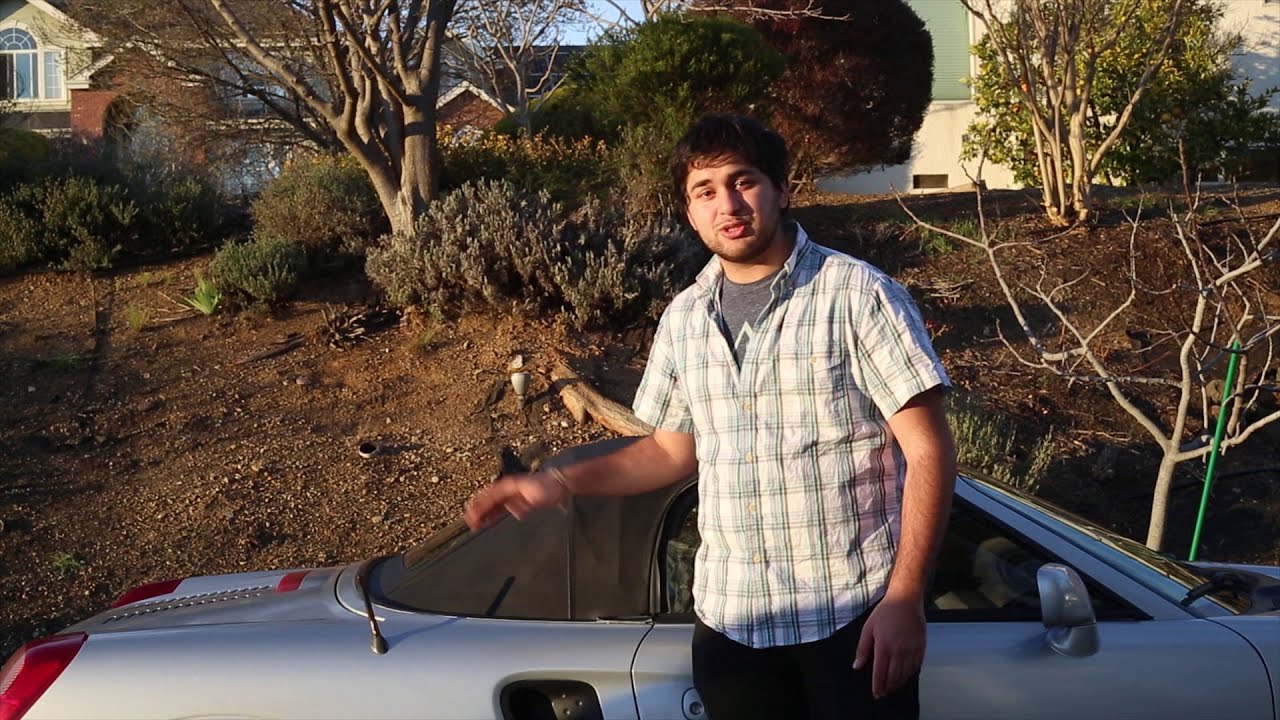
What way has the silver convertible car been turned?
to the viewer's right

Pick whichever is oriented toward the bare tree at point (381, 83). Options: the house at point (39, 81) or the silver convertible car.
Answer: the house

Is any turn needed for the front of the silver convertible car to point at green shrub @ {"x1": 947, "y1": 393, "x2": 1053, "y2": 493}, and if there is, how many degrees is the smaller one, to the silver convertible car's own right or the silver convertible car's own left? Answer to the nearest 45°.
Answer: approximately 45° to the silver convertible car's own left

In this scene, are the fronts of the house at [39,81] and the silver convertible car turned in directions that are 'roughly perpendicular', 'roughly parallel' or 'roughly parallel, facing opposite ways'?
roughly perpendicular

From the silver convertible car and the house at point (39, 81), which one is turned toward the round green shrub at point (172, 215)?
the house

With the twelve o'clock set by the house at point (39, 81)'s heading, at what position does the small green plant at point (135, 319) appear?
The small green plant is roughly at 12 o'clock from the house.

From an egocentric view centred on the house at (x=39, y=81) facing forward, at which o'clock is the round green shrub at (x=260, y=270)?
The round green shrub is roughly at 12 o'clock from the house.

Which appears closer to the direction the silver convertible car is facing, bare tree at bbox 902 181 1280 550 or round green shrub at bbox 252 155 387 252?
the bare tree

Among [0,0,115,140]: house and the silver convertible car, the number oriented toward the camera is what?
1

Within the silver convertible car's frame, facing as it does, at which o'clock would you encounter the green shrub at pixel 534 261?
The green shrub is roughly at 9 o'clock from the silver convertible car.

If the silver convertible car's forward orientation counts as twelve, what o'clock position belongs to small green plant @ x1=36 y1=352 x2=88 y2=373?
The small green plant is roughly at 8 o'clock from the silver convertible car.

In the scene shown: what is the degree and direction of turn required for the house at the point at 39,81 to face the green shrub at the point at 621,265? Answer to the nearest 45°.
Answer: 0° — it already faces it

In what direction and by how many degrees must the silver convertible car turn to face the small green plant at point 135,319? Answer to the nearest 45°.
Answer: approximately 135° to its left

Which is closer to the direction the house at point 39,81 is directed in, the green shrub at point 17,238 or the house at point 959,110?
the green shrub

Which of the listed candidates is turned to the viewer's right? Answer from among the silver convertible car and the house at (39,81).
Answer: the silver convertible car

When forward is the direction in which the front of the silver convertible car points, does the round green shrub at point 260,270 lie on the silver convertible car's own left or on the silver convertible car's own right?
on the silver convertible car's own left
